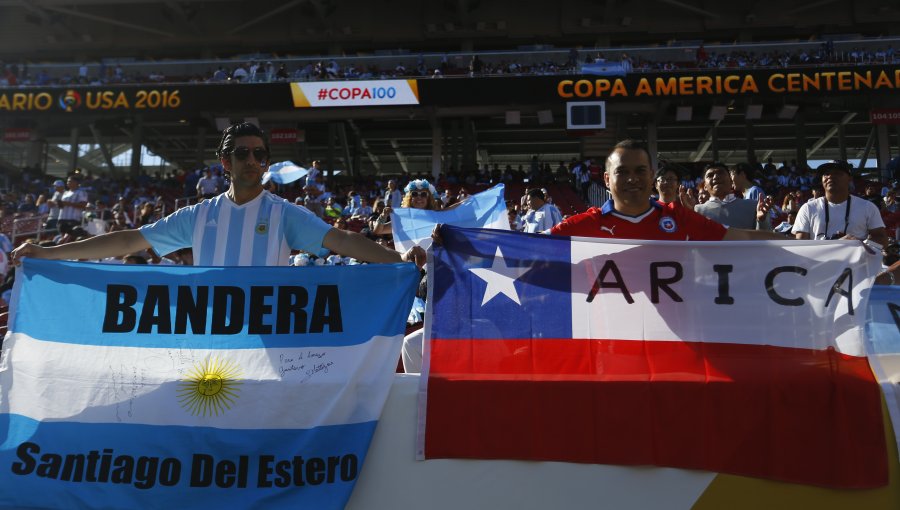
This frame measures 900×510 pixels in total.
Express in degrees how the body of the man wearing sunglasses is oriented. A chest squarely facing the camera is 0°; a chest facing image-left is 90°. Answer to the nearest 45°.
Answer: approximately 0°

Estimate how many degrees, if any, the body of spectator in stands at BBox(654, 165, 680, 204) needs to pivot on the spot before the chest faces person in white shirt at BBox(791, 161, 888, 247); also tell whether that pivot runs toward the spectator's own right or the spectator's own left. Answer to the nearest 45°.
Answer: approximately 135° to the spectator's own left

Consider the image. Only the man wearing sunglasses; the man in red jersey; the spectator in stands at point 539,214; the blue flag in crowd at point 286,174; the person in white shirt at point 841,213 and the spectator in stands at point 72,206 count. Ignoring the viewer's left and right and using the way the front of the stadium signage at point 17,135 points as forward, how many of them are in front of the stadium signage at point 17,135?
6

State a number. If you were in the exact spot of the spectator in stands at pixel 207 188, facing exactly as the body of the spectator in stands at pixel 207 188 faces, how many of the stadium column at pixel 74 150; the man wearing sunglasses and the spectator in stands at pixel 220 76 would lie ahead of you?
1

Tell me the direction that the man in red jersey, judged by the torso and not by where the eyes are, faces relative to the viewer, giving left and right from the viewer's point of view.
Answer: facing the viewer

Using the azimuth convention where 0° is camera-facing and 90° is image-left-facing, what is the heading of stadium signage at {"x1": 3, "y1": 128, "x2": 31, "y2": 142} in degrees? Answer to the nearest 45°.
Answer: approximately 0°

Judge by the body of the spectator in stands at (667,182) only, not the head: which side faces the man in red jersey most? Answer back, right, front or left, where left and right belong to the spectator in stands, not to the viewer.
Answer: front

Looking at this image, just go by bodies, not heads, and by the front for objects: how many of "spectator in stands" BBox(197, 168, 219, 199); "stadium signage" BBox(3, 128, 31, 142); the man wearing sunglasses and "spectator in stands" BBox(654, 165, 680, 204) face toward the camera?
4

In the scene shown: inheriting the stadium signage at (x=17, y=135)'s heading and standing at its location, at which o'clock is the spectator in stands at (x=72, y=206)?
The spectator in stands is roughly at 12 o'clock from the stadium signage.

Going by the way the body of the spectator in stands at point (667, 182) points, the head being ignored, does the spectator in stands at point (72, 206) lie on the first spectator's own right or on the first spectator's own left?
on the first spectator's own right

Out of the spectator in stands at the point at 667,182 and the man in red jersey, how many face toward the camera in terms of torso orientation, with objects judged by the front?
2

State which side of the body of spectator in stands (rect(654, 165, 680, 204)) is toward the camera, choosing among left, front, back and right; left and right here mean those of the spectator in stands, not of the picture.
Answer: front
